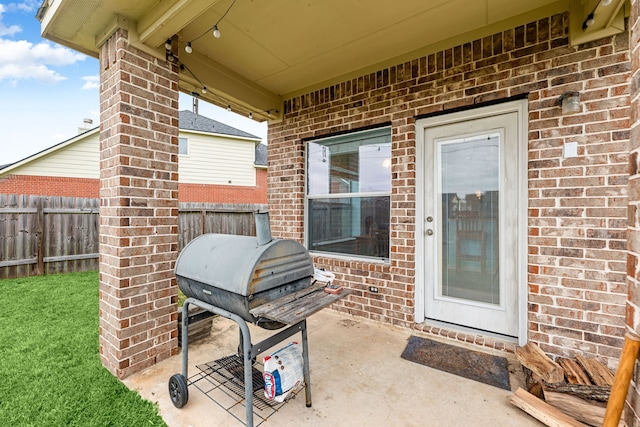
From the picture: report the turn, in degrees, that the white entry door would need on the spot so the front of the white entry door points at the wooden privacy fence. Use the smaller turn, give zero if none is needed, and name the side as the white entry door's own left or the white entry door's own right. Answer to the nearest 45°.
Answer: approximately 45° to the white entry door's own right

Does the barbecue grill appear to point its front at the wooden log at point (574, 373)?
no

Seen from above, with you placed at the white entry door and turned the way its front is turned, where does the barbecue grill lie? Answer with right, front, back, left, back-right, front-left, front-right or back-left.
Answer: front

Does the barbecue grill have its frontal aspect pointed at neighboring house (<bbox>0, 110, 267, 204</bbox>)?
no

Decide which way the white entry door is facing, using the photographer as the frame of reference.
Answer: facing the viewer and to the left of the viewer

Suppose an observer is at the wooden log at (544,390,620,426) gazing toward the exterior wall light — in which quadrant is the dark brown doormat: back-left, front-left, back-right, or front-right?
front-left
